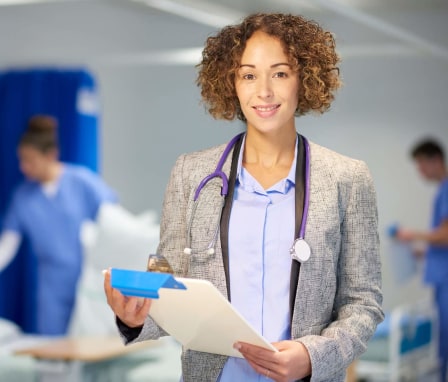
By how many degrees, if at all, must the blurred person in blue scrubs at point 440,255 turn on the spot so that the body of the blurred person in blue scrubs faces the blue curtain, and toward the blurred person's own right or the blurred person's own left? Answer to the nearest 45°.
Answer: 0° — they already face it

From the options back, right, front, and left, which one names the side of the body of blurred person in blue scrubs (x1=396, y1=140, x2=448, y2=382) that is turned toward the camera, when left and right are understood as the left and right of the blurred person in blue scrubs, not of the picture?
left

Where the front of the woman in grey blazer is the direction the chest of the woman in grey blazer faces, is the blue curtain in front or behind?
behind

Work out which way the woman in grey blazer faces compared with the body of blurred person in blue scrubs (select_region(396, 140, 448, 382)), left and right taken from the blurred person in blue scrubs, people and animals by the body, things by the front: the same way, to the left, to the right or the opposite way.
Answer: to the left

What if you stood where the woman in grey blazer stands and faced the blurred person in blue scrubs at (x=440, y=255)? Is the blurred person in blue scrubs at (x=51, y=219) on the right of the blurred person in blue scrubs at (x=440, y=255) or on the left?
left

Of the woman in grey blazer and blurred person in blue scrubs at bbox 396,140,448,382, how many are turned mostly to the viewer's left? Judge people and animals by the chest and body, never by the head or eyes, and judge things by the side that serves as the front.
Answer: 1

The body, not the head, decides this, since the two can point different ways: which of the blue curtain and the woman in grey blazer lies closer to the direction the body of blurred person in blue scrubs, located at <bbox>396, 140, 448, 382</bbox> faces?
the blue curtain
